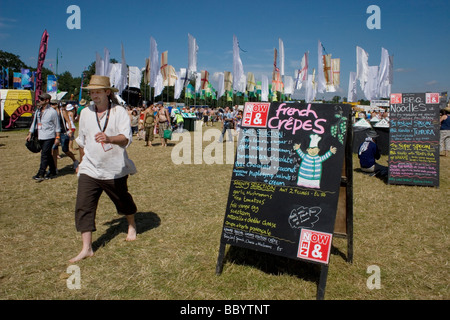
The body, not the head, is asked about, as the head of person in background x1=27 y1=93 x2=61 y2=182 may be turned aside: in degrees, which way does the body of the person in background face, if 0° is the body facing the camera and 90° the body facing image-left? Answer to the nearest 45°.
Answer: approximately 45°

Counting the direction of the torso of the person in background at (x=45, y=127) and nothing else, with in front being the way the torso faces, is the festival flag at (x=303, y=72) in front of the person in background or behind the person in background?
behind

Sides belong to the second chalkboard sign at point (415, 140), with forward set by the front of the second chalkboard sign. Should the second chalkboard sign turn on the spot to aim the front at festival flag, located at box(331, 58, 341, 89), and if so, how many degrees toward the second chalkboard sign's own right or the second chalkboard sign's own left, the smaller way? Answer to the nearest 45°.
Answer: approximately 180°

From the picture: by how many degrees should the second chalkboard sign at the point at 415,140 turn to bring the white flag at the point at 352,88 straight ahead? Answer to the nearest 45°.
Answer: approximately 180°

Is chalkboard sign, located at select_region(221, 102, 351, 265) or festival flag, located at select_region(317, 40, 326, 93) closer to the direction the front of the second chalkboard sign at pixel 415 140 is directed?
the chalkboard sign

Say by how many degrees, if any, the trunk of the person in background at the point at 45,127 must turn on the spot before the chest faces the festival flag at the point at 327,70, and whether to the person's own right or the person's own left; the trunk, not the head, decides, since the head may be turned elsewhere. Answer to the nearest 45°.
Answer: approximately 180°
